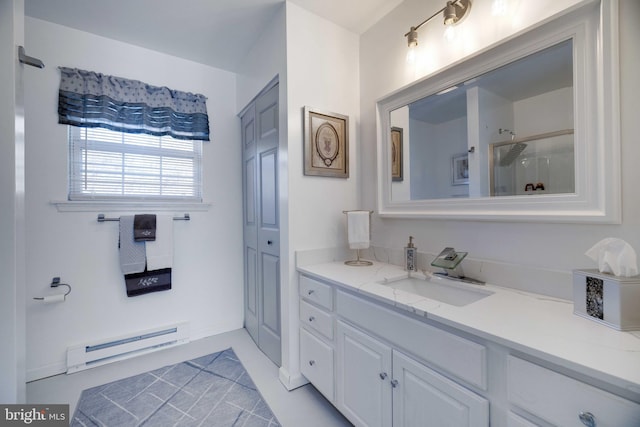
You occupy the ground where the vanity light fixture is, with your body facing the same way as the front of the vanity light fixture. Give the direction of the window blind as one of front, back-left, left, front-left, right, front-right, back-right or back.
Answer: front-right

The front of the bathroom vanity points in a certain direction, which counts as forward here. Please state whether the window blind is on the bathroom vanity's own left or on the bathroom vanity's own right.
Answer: on the bathroom vanity's own right

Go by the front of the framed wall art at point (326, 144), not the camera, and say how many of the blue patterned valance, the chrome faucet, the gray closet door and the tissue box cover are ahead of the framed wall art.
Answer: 2

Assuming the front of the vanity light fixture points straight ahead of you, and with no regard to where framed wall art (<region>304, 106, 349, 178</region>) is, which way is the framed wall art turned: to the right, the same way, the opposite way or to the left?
to the left

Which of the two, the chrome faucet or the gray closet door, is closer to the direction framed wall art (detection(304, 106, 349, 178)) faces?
the chrome faucet

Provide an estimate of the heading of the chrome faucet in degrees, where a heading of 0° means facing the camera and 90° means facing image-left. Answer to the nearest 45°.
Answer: approximately 45°

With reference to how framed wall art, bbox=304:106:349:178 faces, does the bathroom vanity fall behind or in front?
in front

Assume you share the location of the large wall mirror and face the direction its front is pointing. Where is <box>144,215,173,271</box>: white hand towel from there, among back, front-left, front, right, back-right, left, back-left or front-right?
front-right

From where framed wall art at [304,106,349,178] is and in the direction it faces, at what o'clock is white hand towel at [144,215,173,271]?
The white hand towel is roughly at 5 o'clock from the framed wall art.
